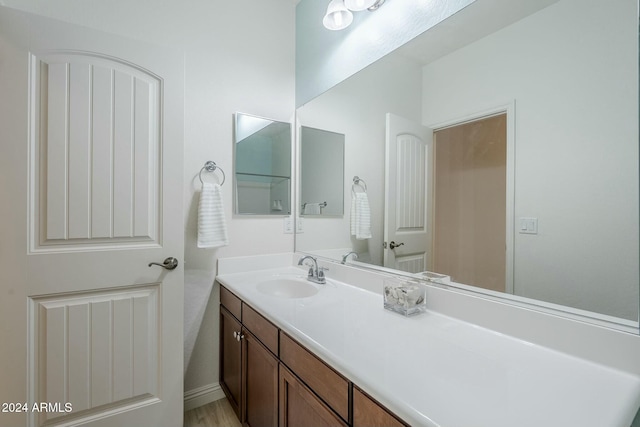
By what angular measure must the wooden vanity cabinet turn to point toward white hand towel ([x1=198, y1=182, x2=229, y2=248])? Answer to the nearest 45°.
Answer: approximately 90° to its right

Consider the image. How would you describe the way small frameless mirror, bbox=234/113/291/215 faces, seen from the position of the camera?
facing the viewer and to the right of the viewer

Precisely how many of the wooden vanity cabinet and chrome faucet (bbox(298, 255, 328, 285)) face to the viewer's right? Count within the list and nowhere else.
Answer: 0

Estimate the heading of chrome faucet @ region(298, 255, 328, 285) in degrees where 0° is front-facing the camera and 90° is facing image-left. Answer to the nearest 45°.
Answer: approximately 45°
